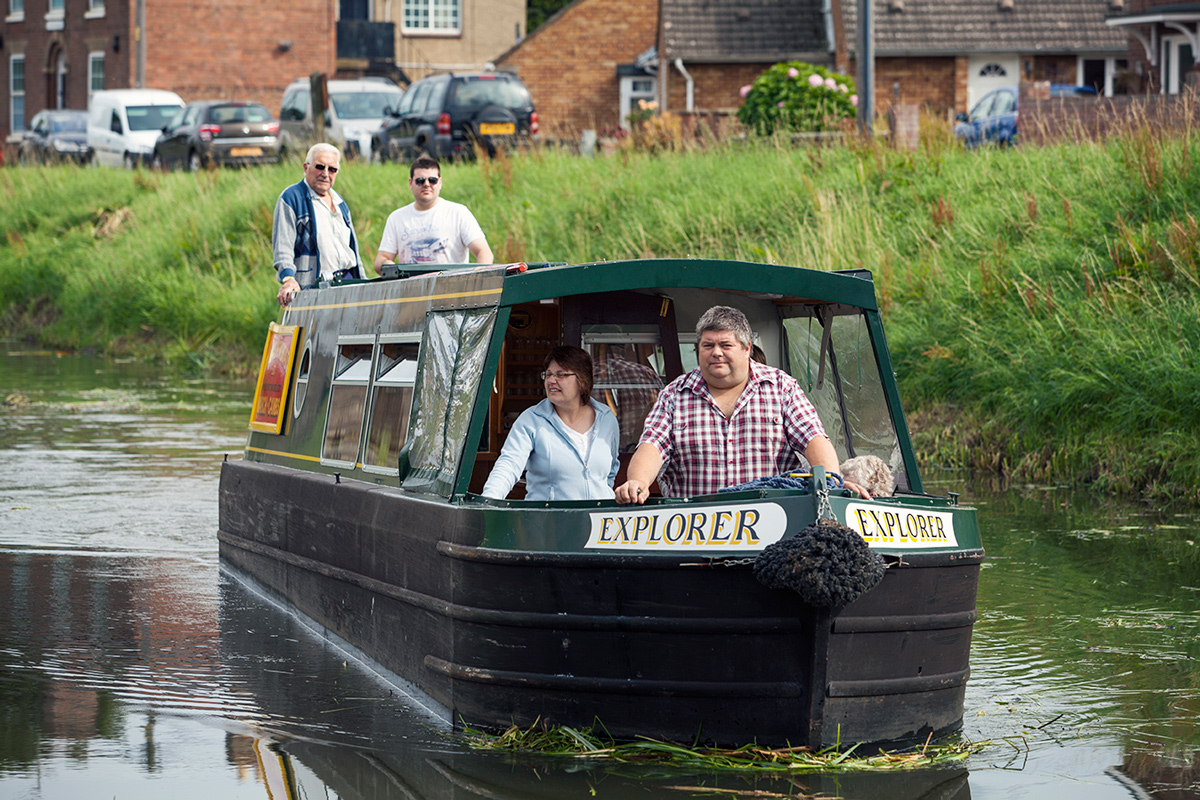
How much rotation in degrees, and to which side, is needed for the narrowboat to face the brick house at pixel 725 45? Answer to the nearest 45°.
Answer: approximately 135° to its left

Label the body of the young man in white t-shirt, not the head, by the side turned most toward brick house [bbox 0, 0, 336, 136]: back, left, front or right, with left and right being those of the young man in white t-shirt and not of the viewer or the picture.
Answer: back

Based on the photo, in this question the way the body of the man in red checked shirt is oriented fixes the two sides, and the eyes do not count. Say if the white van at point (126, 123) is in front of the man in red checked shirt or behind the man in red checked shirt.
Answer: behind

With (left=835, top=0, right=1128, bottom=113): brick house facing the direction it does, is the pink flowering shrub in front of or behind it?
in front

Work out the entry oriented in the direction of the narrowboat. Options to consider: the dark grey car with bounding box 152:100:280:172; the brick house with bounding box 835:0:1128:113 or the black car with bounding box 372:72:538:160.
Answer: the brick house

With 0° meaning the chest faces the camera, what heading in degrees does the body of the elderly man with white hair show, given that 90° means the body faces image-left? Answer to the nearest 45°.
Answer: approximately 315°

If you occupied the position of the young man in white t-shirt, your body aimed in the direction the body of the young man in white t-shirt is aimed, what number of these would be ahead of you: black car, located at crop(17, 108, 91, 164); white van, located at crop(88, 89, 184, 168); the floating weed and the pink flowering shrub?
1

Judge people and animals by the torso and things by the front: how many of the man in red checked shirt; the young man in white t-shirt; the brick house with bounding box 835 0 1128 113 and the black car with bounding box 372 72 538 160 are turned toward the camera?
3

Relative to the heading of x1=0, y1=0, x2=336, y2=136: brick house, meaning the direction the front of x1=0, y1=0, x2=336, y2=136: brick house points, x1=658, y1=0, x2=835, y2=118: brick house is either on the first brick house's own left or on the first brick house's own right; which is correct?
on the first brick house's own left

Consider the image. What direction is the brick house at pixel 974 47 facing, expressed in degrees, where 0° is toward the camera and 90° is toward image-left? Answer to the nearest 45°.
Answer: approximately 0°

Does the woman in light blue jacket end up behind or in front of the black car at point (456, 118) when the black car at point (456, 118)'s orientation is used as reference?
behind

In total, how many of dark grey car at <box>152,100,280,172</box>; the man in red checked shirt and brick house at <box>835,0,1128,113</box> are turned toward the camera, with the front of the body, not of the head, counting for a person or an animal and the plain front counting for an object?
2

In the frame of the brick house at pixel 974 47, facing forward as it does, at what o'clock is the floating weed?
The floating weed is roughly at 12 o'clock from the brick house.

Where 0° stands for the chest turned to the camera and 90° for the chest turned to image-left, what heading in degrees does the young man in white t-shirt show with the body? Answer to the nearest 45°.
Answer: approximately 0°

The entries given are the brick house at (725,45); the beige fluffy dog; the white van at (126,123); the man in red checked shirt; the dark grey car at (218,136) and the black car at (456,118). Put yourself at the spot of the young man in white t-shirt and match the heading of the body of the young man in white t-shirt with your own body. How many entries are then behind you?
4

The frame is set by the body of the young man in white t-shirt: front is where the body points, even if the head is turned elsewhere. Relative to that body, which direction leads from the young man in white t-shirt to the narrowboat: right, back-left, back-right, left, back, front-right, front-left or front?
front

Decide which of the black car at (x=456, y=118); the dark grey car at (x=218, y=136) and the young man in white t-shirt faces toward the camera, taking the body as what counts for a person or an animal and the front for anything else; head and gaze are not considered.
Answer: the young man in white t-shirt
